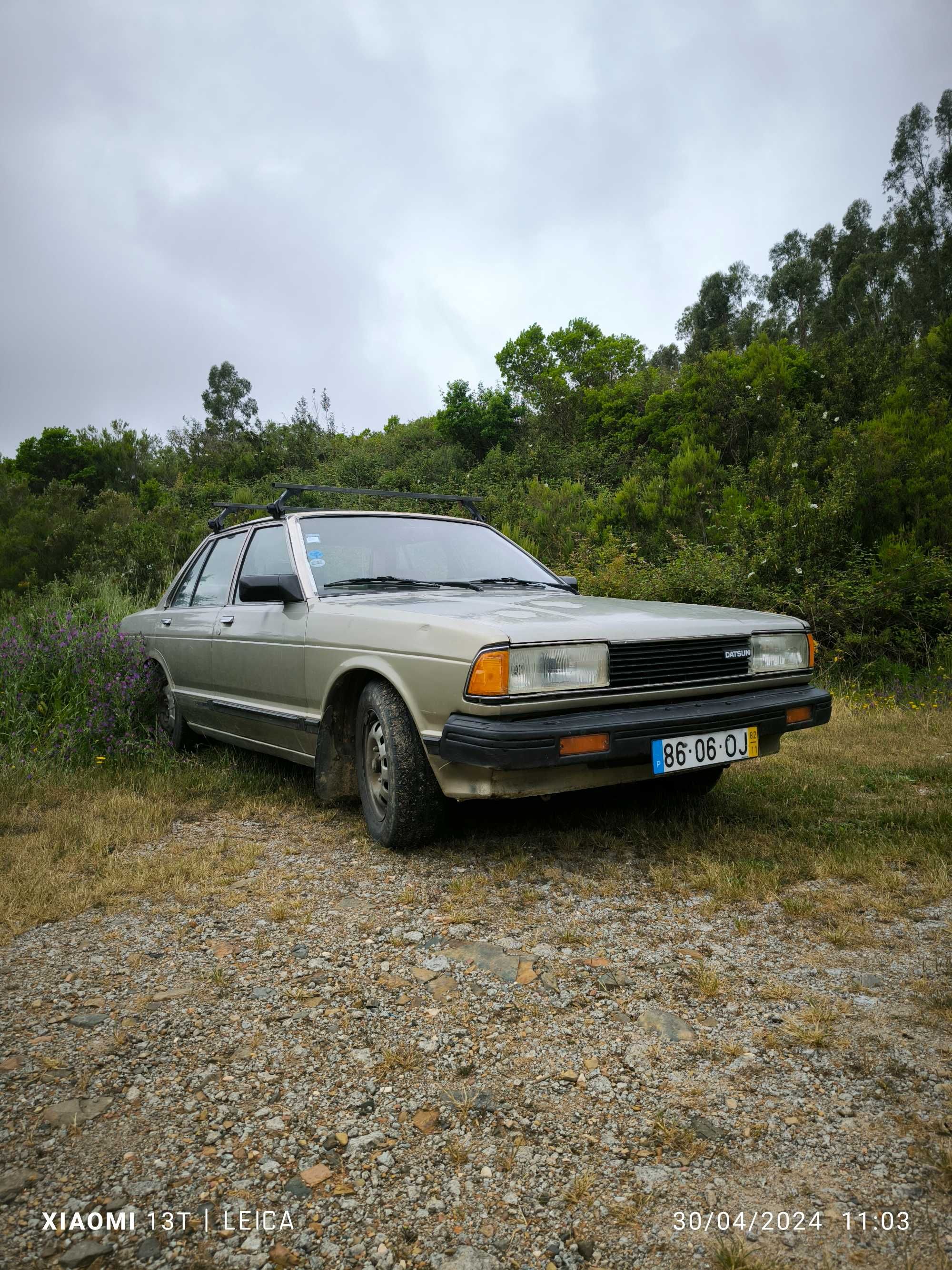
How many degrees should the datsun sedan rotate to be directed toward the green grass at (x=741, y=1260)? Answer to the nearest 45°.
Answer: approximately 45° to its right

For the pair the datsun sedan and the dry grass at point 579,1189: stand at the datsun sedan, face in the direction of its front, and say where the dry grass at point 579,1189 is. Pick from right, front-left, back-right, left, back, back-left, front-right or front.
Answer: front-right

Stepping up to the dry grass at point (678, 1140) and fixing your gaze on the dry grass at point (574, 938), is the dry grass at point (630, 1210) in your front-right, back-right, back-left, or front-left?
back-left

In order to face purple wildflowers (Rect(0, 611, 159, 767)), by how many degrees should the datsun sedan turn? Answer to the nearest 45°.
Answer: approximately 180°

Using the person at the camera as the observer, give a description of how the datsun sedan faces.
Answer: facing the viewer and to the right of the viewer

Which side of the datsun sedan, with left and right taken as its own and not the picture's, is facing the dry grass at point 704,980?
front

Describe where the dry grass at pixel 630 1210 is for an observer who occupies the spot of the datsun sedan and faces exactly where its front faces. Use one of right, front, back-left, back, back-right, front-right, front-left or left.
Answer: front-right

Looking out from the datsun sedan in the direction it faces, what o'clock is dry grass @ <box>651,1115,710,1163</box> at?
The dry grass is roughly at 1 o'clock from the datsun sedan.

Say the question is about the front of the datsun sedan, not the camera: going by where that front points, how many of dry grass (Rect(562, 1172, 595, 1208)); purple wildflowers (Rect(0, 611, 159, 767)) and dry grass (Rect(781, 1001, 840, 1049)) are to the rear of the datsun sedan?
1

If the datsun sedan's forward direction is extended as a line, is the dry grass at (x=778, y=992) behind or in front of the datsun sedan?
in front

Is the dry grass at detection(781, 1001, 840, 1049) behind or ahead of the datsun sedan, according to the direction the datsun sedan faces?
ahead
